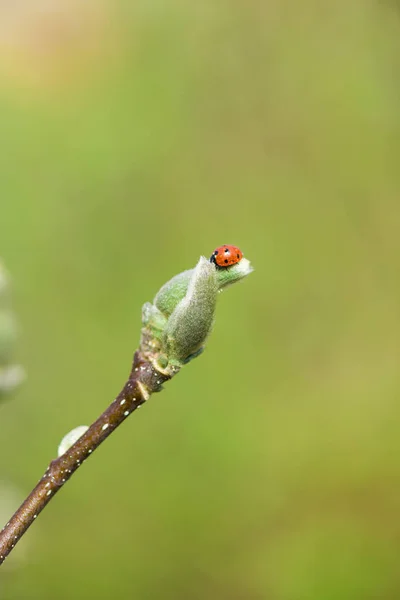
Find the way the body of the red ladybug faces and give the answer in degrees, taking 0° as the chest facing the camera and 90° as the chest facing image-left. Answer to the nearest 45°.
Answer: approximately 90°
